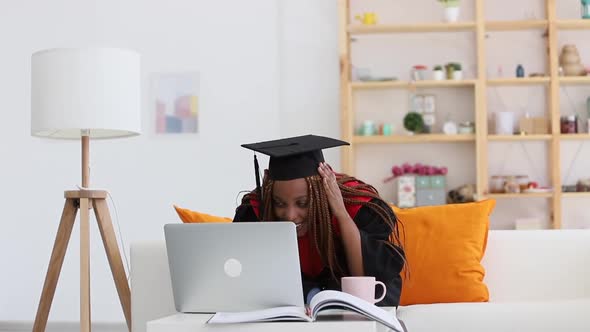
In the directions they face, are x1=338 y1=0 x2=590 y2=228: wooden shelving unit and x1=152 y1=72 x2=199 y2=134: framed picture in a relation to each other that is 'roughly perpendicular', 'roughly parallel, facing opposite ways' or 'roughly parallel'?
roughly parallel

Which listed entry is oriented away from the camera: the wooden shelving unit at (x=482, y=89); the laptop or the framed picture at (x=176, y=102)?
the laptop

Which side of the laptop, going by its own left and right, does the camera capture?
back

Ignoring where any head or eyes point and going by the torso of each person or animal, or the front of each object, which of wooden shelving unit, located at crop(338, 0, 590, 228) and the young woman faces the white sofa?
the wooden shelving unit

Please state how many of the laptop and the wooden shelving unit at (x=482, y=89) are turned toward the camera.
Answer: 1

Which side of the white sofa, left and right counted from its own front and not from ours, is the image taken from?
front

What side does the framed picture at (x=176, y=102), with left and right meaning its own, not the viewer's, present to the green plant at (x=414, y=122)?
left

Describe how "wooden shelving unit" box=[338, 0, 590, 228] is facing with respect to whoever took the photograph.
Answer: facing the viewer

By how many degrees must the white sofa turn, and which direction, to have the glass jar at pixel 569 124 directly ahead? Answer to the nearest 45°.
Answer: approximately 180°

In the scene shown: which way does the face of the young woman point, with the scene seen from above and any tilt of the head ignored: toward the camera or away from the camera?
toward the camera

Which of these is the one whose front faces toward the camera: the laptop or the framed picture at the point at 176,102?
the framed picture

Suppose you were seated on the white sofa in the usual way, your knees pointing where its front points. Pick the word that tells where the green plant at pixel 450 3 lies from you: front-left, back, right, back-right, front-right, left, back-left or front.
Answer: back

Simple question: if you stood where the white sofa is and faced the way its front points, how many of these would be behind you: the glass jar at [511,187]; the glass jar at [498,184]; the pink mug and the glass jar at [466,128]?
3

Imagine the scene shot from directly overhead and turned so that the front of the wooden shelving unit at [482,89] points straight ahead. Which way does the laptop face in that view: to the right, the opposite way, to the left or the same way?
the opposite way

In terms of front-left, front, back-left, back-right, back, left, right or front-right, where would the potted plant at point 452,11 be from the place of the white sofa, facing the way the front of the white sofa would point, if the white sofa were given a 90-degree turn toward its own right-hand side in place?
right

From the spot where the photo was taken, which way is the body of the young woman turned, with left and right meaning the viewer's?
facing the viewer and to the left of the viewer

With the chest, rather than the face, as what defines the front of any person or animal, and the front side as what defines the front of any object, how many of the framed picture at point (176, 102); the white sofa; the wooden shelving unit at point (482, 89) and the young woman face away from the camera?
0
